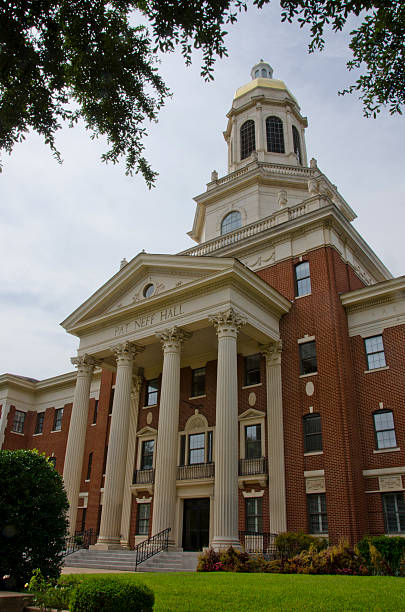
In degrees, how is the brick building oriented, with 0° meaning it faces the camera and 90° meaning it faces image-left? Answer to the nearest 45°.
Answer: approximately 45°

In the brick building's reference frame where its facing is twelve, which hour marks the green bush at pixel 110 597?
The green bush is roughly at 11 o'clock from the brick building.

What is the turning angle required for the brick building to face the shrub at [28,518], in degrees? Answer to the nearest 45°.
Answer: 0° — it already faces it
